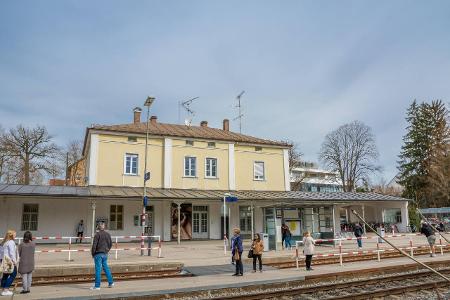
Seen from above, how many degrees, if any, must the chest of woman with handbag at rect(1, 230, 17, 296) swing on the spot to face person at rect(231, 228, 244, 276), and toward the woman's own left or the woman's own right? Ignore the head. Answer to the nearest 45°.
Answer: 0° — they already face them

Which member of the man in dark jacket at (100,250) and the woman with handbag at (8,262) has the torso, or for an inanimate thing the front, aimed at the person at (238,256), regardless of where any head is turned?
the woman with handbag

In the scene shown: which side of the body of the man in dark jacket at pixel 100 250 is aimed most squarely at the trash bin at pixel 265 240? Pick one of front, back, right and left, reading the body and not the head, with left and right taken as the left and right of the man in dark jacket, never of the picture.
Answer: right

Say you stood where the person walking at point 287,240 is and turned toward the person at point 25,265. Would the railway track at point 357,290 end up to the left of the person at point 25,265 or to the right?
left

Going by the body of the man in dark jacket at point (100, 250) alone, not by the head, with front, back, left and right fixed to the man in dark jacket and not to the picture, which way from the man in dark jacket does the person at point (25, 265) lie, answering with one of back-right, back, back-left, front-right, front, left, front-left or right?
front-left

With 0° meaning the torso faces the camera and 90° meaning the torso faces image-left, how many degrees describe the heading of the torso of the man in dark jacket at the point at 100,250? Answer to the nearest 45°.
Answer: approximately 135°

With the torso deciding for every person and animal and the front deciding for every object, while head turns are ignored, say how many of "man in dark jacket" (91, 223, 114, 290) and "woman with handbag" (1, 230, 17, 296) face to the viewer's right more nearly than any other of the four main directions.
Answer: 1

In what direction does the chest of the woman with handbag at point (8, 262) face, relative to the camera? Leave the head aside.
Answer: to the viewer's right
